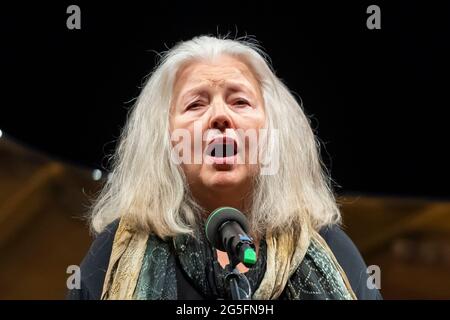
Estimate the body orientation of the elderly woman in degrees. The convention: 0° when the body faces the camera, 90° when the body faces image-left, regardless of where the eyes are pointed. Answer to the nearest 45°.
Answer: approximately 0°
